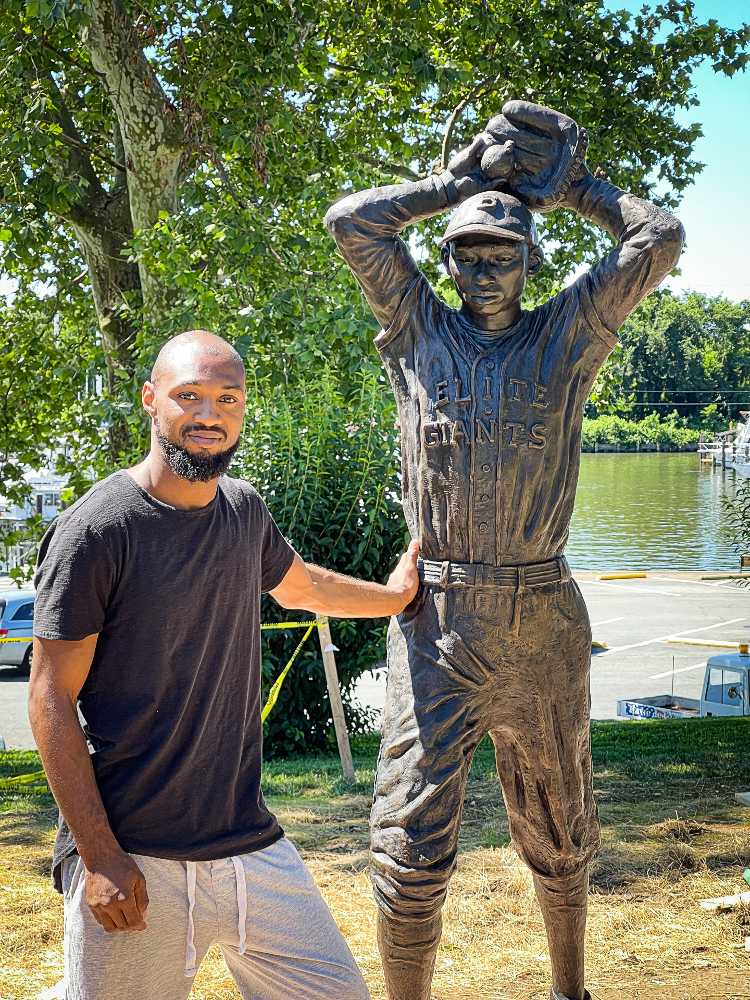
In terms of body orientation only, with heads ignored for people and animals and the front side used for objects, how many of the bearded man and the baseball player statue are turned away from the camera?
0

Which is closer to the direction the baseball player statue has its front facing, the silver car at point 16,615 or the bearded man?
the bearded man

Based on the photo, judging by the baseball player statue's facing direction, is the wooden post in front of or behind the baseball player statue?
behind

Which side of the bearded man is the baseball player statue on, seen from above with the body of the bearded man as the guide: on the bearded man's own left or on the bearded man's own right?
on the bearded man's own left

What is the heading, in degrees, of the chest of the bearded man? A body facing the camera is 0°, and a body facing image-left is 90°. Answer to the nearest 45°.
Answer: approximately 315°

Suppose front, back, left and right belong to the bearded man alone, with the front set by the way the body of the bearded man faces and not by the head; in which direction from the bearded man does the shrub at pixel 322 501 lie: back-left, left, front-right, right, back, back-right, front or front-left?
back-left

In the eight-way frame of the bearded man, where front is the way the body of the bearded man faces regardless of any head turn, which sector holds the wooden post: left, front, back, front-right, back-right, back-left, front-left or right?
back-left

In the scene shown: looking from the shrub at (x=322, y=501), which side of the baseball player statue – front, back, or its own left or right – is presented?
back

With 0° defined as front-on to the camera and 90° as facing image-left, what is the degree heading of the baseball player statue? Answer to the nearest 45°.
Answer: approximately 0°

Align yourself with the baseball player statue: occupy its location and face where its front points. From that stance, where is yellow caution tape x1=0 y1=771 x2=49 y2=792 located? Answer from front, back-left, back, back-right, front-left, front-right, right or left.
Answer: back-right

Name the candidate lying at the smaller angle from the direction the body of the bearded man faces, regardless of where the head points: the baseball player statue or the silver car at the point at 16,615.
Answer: the baseball player statue

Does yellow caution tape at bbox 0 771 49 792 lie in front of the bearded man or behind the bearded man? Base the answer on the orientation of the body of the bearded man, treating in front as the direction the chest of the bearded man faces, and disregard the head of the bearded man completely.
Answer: behind
